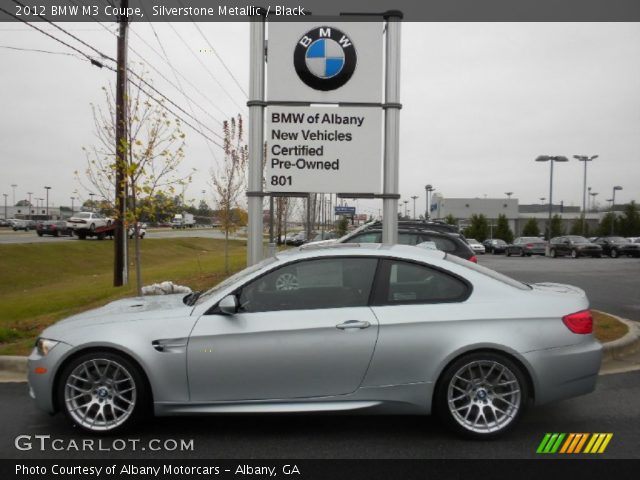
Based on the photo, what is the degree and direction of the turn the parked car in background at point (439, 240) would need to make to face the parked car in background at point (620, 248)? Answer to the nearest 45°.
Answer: approximately 135° to its right

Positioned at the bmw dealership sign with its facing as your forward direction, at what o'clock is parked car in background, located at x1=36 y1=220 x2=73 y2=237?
The parked car in background is roughly at 5 o'clock from the bmw dealership sign.

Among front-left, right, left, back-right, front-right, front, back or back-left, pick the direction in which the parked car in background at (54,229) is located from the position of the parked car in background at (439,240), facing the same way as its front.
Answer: front-right

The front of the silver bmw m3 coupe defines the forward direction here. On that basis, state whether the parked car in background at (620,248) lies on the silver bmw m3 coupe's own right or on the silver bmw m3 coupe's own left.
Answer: on the silver bmw m3 coupe's own right

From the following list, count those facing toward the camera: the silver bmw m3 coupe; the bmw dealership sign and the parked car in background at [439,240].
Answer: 1

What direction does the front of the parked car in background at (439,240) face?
to the viewer's left

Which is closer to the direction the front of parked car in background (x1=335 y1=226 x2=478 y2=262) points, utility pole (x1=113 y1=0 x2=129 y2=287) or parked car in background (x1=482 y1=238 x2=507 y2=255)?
the utility pole

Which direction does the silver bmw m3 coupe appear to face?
to the viewer's left

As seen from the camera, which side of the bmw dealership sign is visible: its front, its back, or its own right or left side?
front

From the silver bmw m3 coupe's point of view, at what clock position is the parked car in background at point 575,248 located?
The parked car in background is roughly at 4 o'clock from the silver bmw m3 coupe.

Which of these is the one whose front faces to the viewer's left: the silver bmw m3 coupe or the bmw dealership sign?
the silver bmw m3 coupe

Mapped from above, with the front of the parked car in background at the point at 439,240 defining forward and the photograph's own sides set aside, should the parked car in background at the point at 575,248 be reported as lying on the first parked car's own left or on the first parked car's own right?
on the first parked car's own right

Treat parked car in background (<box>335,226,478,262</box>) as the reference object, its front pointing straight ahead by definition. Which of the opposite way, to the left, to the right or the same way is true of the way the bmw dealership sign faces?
to the left

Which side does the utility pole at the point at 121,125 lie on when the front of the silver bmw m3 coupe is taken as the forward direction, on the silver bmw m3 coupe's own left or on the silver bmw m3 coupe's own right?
on the silver bmw m3 coupe's own right

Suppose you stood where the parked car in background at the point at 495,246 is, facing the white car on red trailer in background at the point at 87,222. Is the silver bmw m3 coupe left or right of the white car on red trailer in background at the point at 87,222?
left
